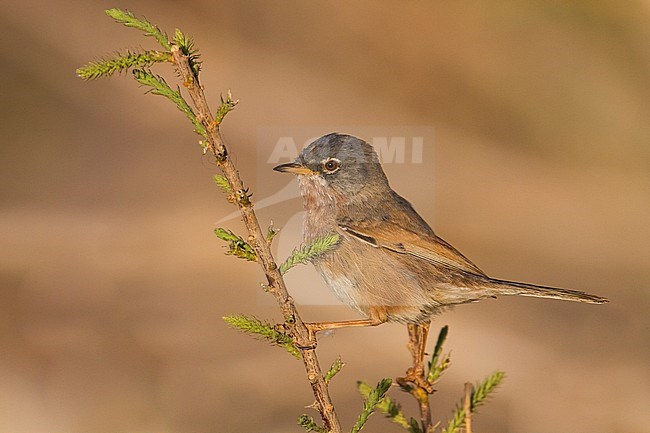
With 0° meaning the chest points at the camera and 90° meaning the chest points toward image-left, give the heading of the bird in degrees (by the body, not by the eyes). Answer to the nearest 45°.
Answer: approximately 90°
